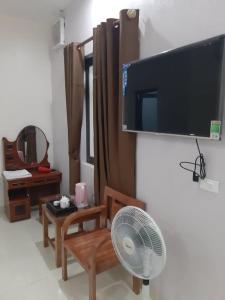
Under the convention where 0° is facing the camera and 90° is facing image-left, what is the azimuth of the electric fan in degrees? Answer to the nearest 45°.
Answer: approximately 45°

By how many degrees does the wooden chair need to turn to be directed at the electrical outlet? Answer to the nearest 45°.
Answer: approximately 90° to its left

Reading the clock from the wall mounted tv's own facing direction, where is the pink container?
The pink container is roughly at 3 o'clock from the wall mounted tv.

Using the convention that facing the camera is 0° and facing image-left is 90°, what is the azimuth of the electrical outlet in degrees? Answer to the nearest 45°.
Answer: approximately 45°

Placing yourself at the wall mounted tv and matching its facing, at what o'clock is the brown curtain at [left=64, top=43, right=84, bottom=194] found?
The brown curtain is roughly at 3 o'clock from the wall mounted tv.

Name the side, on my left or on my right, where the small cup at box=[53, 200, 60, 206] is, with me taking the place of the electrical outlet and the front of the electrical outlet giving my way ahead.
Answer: on my right

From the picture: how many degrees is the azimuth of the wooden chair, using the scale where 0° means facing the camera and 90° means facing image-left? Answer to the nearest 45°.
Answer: approximately 45°

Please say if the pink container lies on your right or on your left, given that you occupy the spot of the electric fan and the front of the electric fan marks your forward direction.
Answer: on your right

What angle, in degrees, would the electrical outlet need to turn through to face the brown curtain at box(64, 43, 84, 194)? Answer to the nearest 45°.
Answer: approximately 90° to its right
